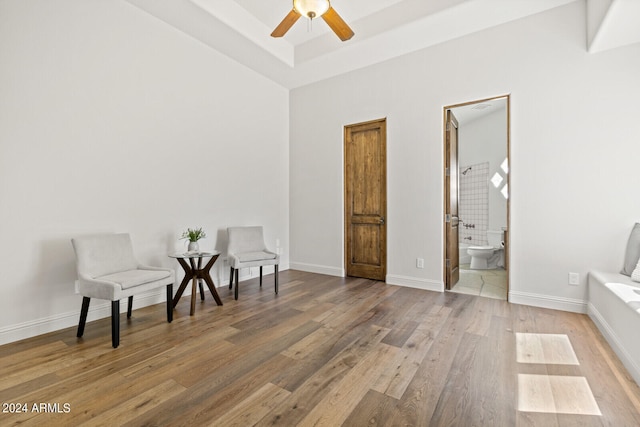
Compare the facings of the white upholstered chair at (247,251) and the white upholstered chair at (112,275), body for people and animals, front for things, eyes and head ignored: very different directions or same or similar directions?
same or similar directions

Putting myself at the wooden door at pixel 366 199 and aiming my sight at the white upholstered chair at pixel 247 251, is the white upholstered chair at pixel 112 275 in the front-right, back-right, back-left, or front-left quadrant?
front-left

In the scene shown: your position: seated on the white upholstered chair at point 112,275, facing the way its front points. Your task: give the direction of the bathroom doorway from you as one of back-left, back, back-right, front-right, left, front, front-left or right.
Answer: front-left

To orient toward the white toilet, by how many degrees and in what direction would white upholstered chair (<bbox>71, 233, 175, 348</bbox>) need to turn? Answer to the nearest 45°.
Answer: approximately 45° to its left

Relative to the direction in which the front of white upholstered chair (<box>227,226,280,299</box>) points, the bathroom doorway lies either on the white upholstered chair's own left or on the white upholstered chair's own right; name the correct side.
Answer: on the white upholstered chair's own left

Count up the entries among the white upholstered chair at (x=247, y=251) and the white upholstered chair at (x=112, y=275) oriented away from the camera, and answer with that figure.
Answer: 0

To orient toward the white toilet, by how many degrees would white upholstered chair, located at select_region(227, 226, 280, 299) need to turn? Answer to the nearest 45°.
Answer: approximately 45° to its left

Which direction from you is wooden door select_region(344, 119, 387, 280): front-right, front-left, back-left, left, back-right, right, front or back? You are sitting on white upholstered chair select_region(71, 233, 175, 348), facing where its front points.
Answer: front-left

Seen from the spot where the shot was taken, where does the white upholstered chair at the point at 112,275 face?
facing the viewer and to the right of the viewer

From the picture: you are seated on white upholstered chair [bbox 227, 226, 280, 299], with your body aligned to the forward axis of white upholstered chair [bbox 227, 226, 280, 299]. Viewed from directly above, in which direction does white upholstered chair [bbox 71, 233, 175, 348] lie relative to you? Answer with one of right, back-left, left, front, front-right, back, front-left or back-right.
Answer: right

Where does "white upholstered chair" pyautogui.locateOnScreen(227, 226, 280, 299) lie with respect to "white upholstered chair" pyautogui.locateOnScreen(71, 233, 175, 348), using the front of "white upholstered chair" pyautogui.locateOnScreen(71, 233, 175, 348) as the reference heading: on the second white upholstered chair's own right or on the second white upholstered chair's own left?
on the second white upholstered chair's own left
